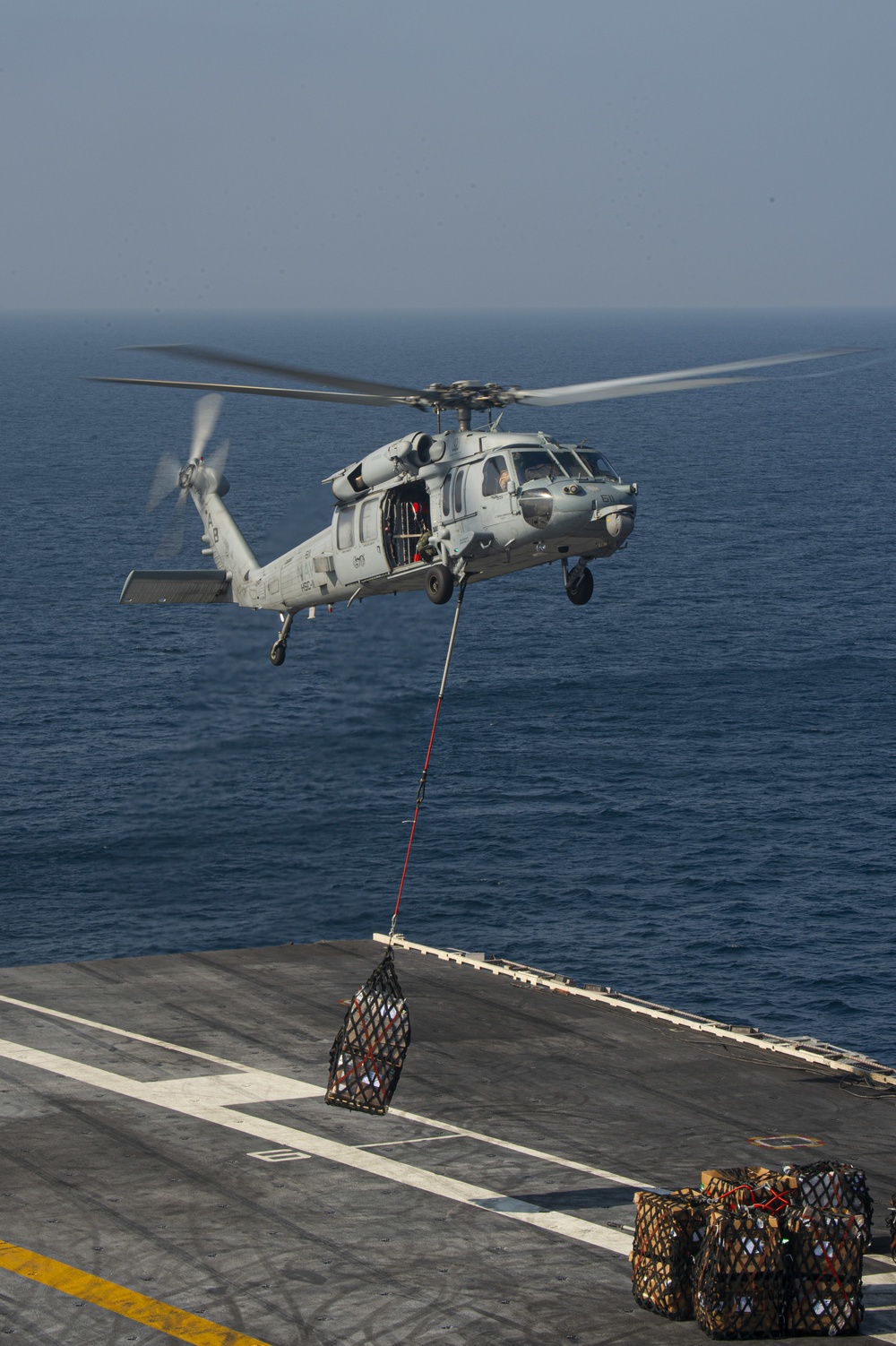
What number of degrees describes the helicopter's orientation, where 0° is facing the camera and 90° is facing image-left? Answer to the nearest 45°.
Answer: approximately 315°

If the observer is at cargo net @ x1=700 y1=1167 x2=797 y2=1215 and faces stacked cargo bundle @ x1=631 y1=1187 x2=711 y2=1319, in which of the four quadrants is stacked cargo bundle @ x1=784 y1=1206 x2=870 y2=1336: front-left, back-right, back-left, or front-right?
back-left
